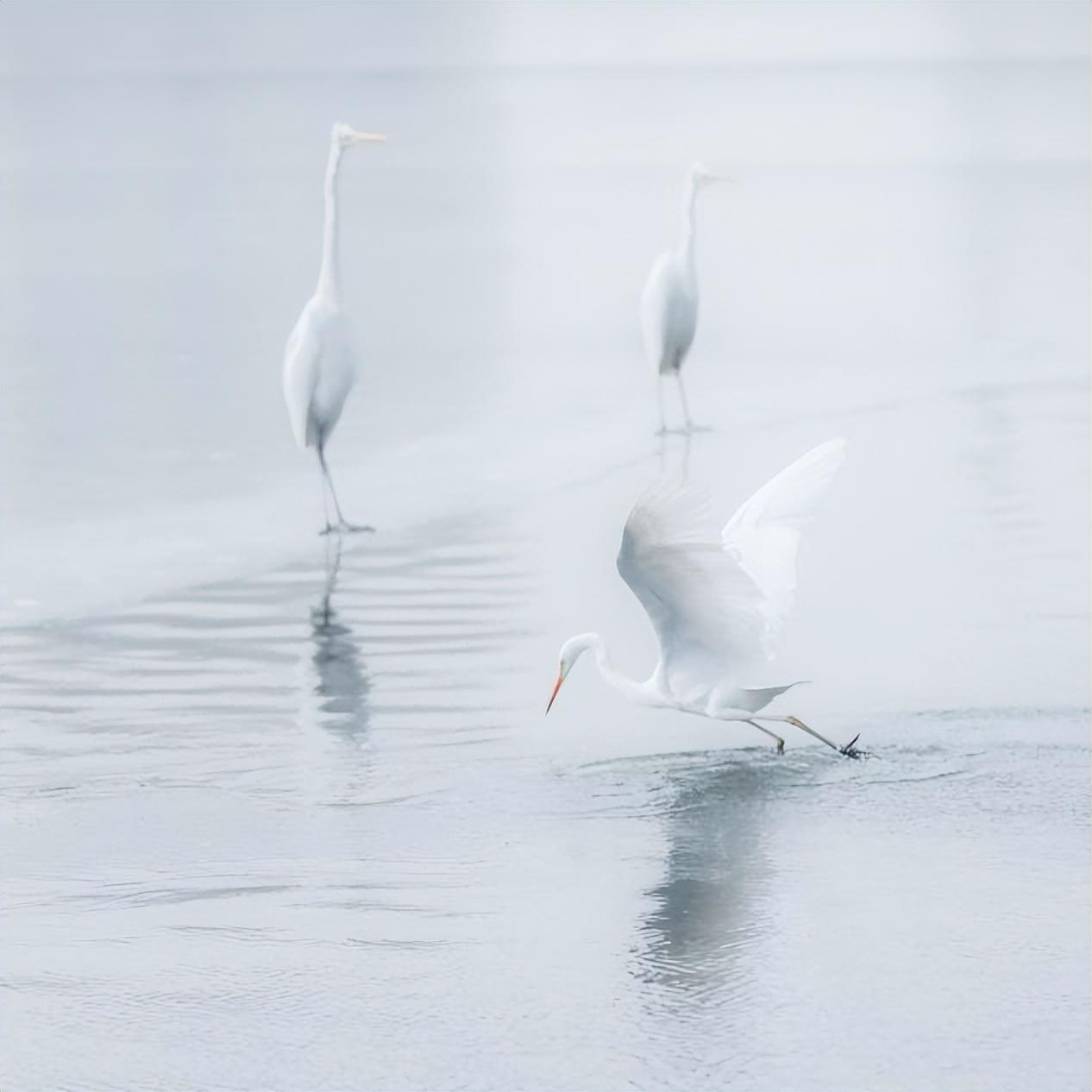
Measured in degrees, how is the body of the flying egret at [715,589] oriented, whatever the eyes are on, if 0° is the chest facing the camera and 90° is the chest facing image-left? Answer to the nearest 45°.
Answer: approximately 90°

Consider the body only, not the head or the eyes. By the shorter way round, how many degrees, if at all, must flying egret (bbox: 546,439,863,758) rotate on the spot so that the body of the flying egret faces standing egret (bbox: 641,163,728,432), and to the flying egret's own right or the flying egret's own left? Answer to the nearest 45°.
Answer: approximately 90° to the flying egret's own right
